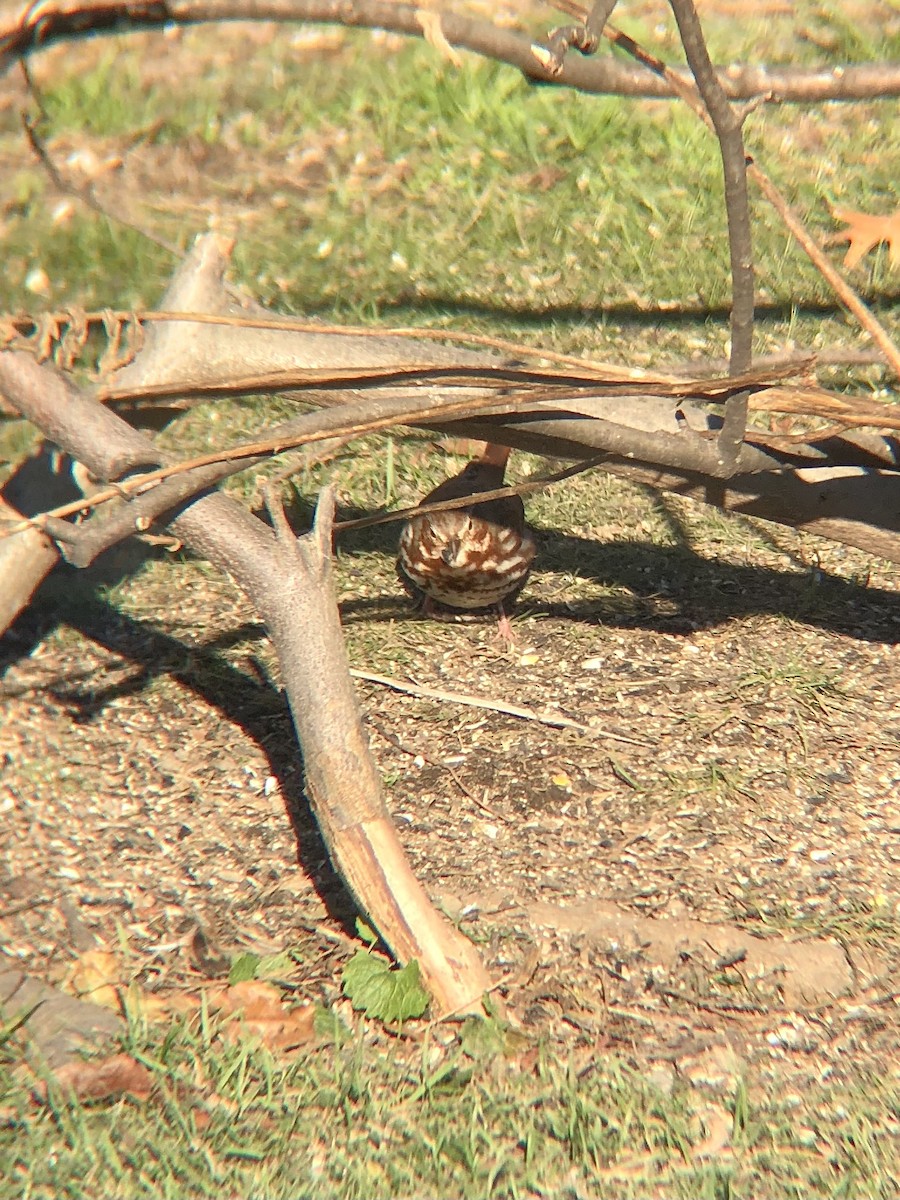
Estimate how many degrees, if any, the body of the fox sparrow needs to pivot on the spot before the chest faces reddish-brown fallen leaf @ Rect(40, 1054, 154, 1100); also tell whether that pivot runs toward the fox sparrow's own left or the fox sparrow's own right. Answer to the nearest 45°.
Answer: approximately 45° to the fox sparrow's own right

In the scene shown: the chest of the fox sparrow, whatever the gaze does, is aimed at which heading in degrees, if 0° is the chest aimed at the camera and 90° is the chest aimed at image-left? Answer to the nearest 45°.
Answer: approximately 0°

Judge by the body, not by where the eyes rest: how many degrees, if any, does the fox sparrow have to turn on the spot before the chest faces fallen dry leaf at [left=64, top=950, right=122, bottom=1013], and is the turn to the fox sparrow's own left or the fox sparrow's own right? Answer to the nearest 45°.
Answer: approximately 45° to the fox sparrow's own right

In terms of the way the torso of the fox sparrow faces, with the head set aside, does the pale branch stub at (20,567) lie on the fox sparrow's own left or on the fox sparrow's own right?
on the fox sparrow's own right

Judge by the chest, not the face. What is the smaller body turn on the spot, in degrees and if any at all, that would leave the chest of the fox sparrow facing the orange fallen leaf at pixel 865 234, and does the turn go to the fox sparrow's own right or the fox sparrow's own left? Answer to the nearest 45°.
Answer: approximately 135° to the fox sparrow's own left

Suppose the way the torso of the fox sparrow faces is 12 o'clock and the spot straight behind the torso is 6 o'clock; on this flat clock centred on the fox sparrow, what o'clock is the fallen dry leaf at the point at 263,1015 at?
The fallen dry leaf is roughly at 1 o'clock from the fox sparrow.
